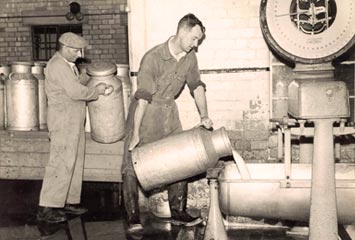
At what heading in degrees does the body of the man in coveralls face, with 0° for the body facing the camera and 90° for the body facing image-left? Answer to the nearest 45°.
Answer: approximately 315°

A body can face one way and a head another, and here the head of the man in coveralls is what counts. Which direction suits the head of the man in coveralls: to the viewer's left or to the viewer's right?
to the viewer's right

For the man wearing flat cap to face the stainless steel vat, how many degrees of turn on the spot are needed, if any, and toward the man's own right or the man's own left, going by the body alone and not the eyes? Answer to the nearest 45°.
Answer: approximately 45° to the man's own right

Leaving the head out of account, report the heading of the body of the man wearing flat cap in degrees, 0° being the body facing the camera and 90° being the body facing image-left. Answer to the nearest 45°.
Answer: approximately 270°

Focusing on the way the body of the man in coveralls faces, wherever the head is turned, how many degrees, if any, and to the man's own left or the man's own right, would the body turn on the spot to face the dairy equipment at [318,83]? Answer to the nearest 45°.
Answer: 0° — they already face it

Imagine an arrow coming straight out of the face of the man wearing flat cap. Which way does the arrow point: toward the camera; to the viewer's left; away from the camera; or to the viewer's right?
to the viewer's right

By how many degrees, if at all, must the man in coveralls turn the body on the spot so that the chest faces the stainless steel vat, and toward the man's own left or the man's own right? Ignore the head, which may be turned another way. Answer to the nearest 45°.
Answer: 0° — they already face it
